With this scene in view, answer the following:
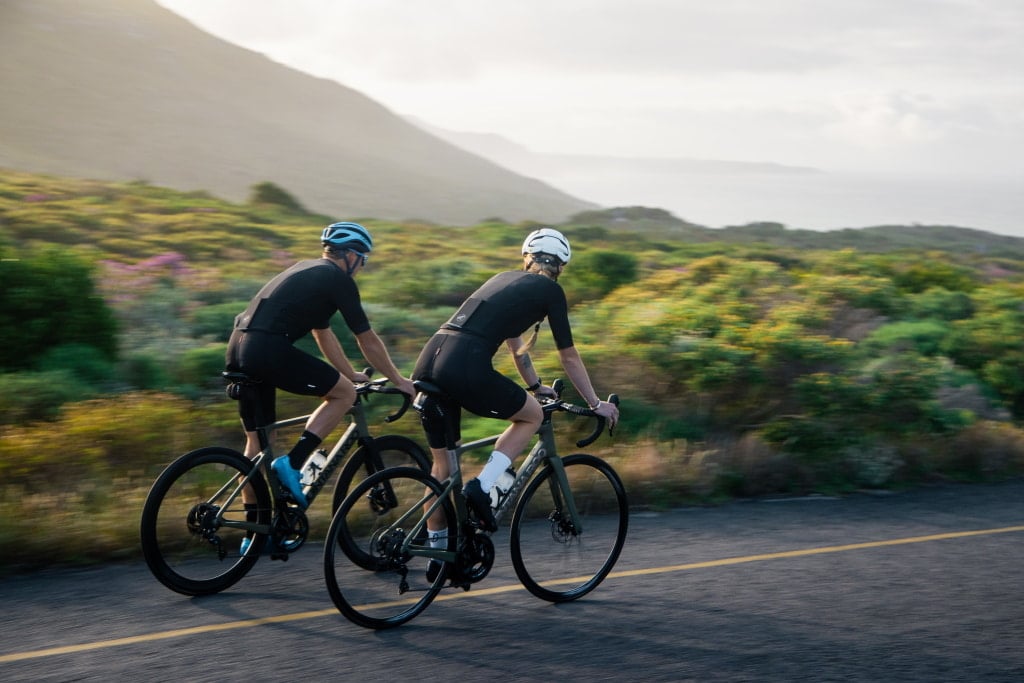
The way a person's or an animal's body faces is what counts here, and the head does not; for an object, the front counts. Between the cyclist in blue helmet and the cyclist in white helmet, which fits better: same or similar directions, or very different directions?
same or similar directions

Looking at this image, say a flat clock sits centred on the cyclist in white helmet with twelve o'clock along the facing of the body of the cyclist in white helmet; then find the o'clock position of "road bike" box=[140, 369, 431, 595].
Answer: The road bike is roughly at 8 o'clock from the cyclist in white helmet.

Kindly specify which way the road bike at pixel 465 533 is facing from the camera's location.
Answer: facing away from the viewer and to the right of the viewer

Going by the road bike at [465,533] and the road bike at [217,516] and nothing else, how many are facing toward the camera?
0

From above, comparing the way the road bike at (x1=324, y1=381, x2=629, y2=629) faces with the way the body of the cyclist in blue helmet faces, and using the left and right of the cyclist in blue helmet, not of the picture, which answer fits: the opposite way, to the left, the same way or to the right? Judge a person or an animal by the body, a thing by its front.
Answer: the same way

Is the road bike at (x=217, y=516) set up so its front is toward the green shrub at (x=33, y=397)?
no

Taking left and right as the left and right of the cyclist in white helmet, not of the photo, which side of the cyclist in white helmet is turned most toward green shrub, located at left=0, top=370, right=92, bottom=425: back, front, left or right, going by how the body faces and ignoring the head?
left

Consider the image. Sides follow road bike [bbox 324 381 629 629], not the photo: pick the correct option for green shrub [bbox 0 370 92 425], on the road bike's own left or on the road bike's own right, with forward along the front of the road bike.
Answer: on the road bike's own left

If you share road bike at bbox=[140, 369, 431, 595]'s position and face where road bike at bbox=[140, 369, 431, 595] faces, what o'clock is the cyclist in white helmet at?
The cyclist in white helmet is roughly at 2 o'clock from the road bike.

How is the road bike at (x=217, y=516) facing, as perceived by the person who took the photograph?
facing away from the viewer and to the right of the viewer

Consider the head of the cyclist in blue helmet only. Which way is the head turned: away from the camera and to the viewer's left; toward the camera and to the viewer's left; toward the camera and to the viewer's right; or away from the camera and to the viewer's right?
away from the camera and to the viewer's right

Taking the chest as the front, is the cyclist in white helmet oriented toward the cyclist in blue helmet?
no

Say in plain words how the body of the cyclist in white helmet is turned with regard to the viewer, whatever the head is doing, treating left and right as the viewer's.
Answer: facing away from the viewer and to the right of the viewer

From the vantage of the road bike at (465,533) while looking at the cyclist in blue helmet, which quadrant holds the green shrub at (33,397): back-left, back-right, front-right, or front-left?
front-right

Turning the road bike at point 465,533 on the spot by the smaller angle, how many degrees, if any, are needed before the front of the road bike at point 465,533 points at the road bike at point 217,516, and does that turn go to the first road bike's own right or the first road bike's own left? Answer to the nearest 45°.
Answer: approximately 135° to the first road bike's own left

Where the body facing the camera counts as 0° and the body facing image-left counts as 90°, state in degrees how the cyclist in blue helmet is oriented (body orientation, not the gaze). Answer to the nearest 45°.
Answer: approximately 225°

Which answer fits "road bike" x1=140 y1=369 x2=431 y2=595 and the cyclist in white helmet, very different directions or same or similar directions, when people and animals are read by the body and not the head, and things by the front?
same or similar directions
